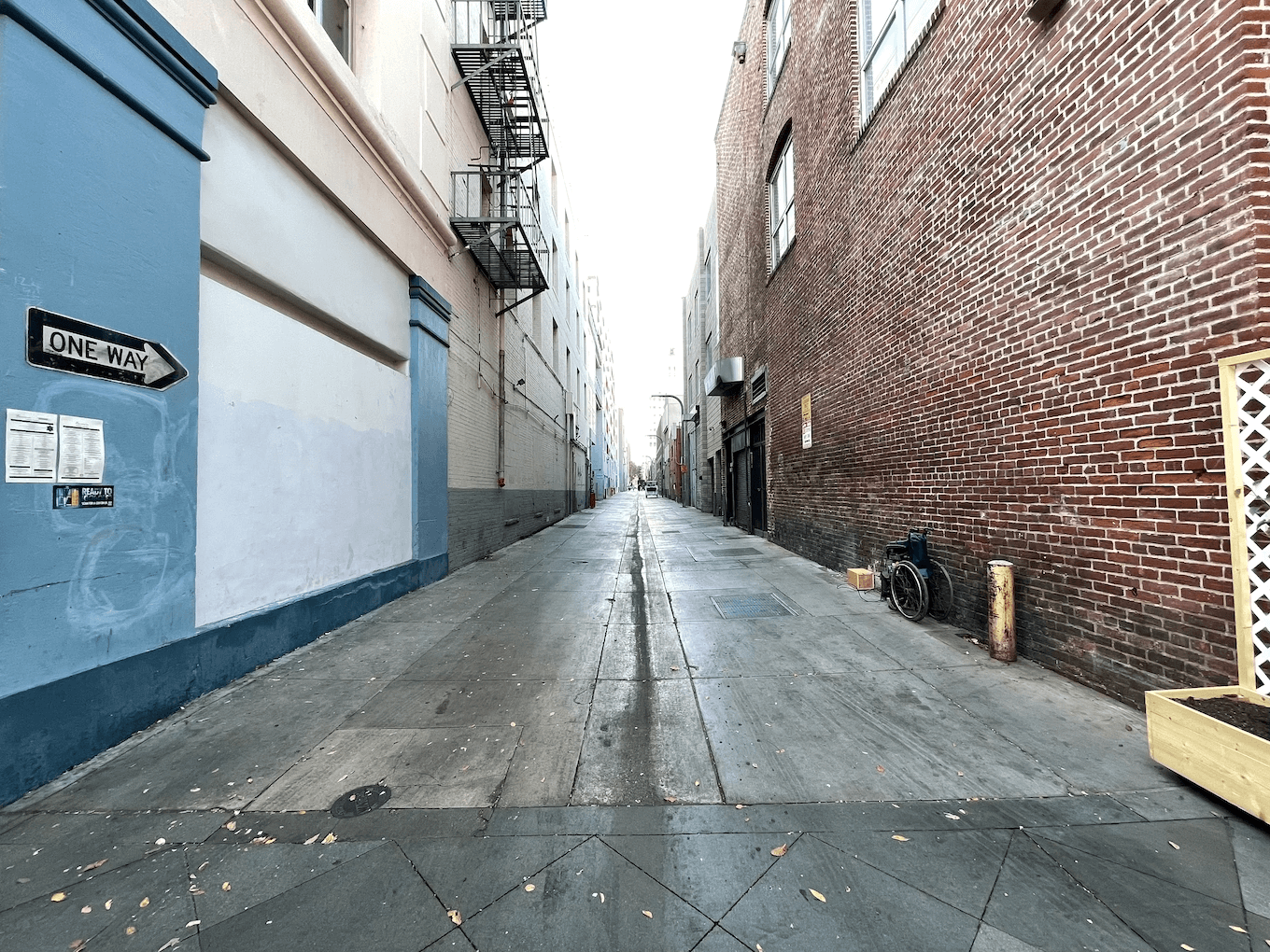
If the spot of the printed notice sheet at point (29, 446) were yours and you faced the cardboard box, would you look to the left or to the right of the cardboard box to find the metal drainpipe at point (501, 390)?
left

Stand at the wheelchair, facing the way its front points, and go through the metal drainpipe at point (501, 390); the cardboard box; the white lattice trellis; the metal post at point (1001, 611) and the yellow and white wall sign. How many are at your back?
2

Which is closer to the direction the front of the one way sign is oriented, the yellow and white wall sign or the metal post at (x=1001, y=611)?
the metal post

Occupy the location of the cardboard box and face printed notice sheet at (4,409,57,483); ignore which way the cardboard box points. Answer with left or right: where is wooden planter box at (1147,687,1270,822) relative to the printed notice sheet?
left

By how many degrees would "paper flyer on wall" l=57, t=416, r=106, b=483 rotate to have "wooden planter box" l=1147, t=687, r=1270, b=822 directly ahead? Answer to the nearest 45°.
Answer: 0° — it already faces it

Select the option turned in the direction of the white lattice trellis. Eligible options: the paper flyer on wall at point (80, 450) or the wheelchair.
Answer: the paper flyer on wall

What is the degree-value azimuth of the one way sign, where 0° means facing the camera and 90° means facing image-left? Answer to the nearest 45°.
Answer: approximately 315°
